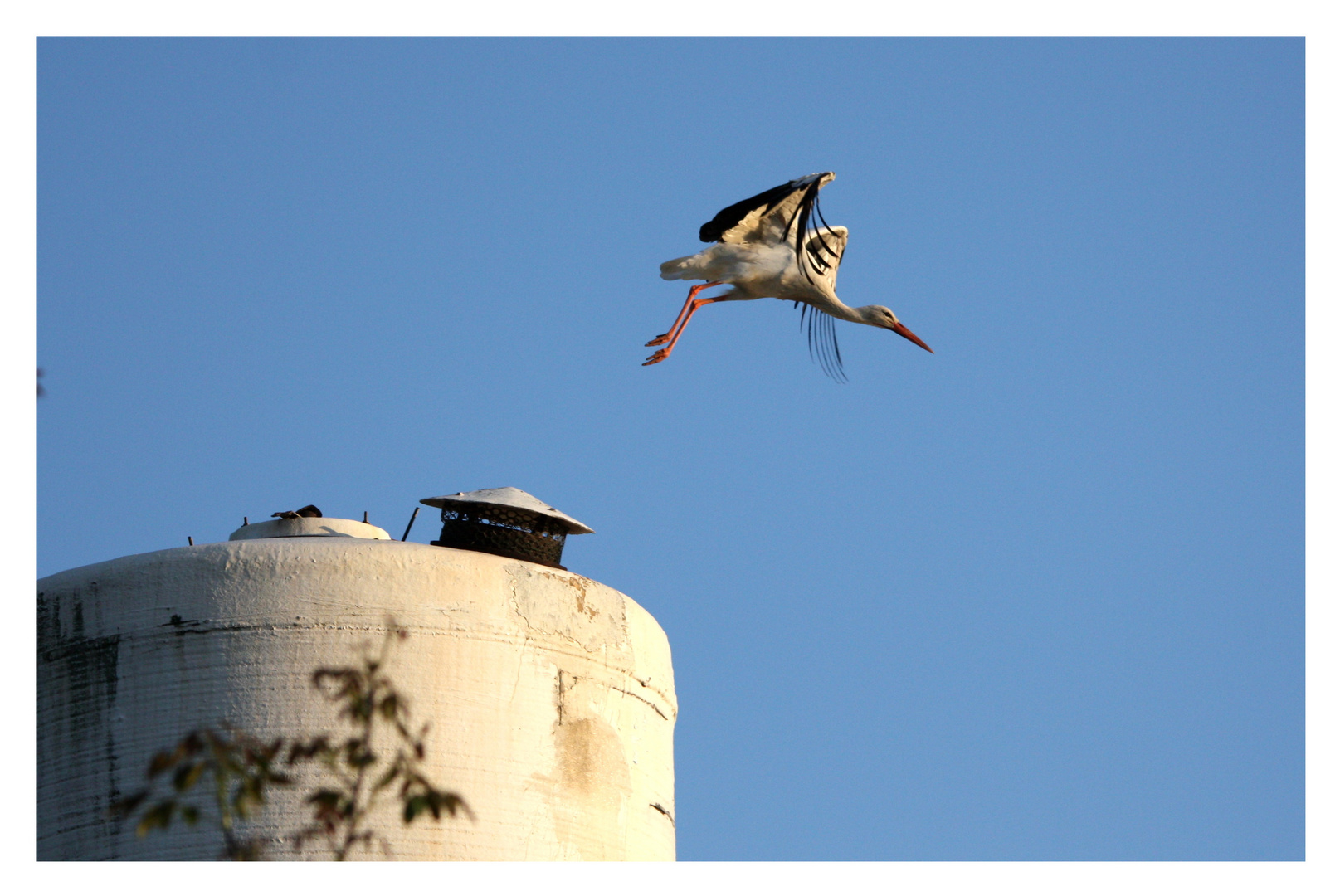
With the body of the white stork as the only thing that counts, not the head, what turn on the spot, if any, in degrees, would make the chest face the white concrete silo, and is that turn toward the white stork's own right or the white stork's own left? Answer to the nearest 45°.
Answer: approximately 135° to the white stork's own right

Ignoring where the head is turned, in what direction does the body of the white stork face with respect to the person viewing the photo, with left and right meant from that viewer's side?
facing to the right of the viewer
